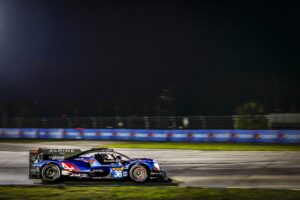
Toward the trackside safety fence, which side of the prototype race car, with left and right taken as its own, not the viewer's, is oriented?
left

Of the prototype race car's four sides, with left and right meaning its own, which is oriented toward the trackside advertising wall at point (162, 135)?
left

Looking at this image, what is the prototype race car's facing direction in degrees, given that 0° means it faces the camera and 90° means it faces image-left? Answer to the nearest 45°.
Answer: approximately 270°
